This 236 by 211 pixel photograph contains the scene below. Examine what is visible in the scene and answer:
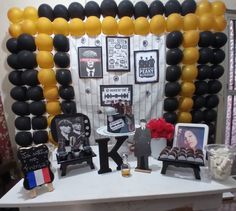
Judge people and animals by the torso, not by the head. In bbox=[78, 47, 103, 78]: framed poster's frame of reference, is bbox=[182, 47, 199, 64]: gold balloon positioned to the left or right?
on its left

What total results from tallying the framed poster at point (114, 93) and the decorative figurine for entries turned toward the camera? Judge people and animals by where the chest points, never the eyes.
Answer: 2

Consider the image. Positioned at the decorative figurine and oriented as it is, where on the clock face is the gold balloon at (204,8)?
The gold balloon is roughly at 7 o'clock from the decorative figurine.

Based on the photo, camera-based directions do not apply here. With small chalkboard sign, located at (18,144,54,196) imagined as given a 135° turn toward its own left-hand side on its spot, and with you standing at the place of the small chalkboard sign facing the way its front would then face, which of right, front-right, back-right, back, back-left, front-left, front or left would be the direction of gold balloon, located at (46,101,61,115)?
front-left

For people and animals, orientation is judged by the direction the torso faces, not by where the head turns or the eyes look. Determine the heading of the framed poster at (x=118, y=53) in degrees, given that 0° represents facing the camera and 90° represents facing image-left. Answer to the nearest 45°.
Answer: approximately 0°
